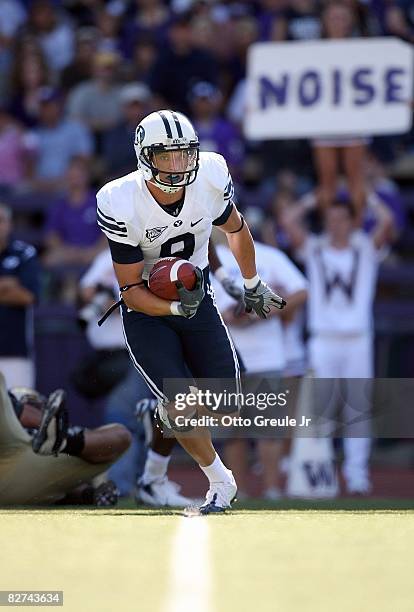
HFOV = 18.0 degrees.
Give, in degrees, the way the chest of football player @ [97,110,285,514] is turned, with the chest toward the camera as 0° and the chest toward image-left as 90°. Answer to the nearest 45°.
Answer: approximately 0°
